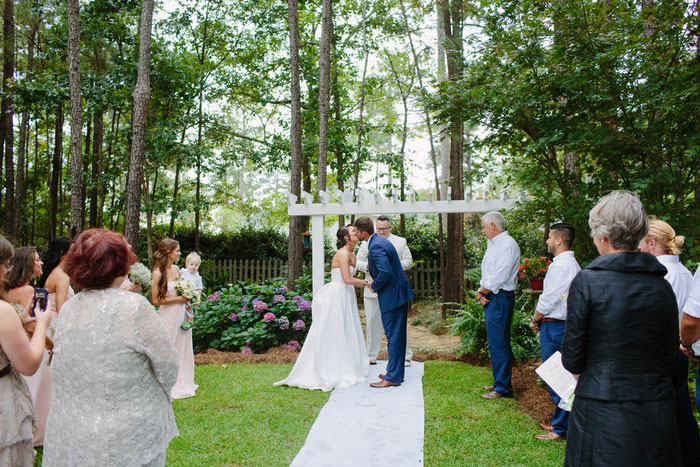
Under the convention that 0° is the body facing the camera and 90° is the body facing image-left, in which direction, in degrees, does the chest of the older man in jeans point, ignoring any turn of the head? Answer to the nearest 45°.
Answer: approximately 90°

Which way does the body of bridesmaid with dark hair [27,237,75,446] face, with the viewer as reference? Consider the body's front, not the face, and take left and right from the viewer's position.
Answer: facing away from the viewer and to the right of the viewer

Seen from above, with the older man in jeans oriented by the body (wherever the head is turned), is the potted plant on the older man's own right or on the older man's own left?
on the older man's own right

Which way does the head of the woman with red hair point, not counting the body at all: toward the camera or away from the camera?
away from the camera

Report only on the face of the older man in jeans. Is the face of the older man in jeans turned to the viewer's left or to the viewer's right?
to the viewer's left

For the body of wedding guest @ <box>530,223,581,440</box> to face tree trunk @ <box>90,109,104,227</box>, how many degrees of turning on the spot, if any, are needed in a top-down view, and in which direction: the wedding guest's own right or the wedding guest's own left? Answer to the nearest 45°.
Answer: approximately 45° to the wedding guest's own right

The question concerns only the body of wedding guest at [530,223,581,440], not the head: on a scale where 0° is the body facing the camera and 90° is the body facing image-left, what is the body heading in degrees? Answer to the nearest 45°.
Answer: approximately 90°

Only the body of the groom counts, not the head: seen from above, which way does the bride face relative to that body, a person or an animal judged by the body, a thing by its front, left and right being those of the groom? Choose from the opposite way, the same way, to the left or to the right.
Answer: the opposite way

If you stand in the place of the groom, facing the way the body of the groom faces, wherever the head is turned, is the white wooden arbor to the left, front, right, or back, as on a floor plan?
right

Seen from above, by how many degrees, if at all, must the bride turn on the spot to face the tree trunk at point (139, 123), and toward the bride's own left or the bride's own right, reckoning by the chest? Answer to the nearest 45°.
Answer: approximately 135° to the bride's own left

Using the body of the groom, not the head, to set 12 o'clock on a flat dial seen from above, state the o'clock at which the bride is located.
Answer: The bride is roughly at 1 o'clock from the groom.

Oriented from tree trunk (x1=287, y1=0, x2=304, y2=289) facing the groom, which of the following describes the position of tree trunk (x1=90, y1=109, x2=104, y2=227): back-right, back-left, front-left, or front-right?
back-right

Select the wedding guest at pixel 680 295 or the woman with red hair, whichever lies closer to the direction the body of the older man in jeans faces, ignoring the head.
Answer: the woman with red hair

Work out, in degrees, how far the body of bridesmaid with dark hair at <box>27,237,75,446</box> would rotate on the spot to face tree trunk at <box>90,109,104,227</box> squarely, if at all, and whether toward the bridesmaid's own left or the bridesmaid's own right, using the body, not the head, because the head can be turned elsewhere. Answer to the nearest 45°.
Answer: approximately 45° to the bridesmaid's own left

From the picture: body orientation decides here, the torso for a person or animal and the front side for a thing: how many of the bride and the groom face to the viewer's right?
1

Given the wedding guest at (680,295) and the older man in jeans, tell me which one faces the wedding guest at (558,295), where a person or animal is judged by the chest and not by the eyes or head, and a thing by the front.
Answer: the wedding guest at (680,295)

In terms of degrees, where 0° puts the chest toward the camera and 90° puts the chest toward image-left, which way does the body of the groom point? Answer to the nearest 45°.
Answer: approximately 90°

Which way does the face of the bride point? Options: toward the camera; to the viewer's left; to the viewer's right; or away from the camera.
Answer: to the viewer's right

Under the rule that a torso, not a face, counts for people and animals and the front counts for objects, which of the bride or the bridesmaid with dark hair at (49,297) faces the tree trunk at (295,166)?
the bridesmaid with dark hair
